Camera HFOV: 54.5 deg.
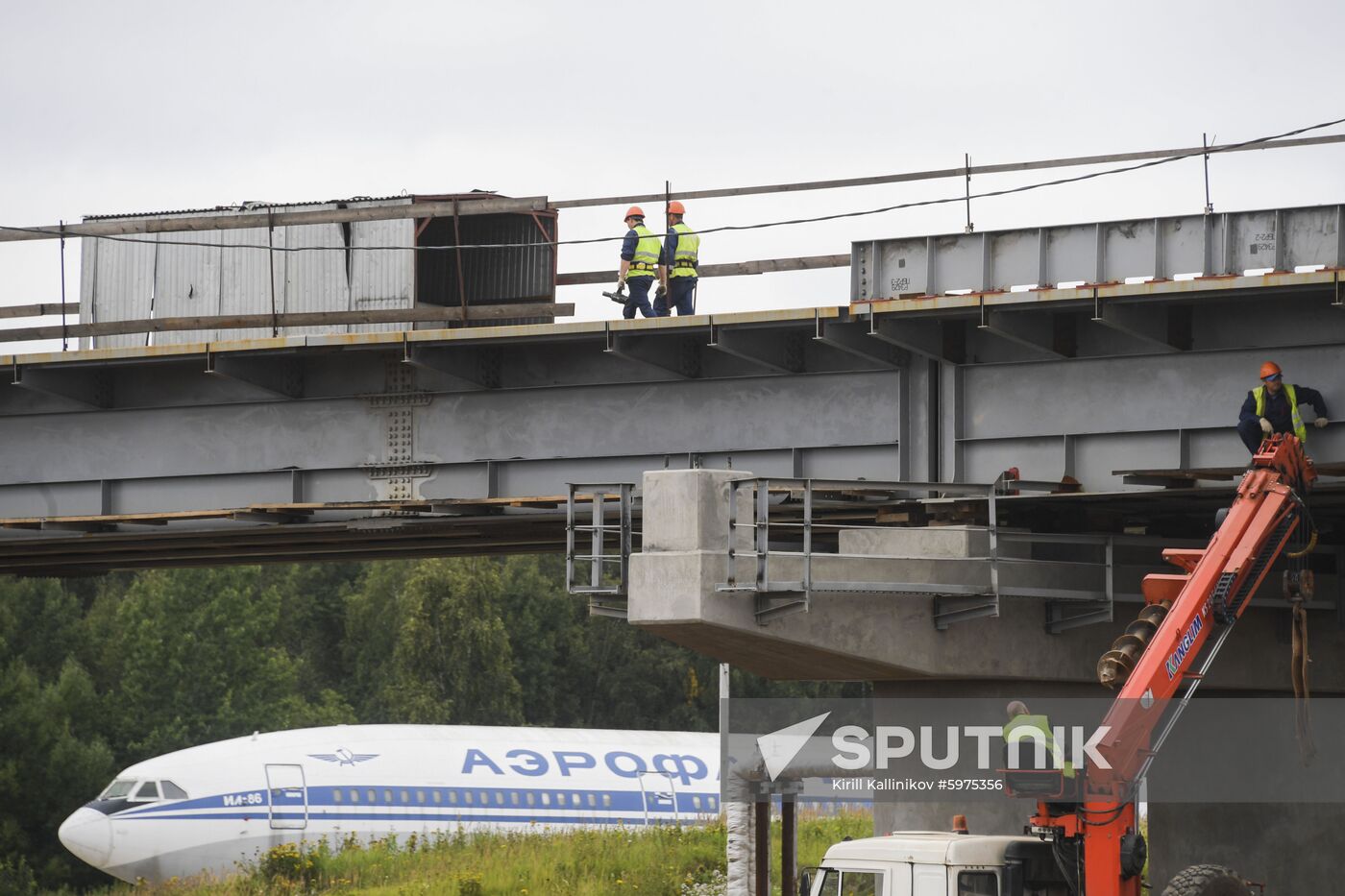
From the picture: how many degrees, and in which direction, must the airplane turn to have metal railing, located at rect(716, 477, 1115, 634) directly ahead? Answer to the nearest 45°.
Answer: approximately 90° to its left

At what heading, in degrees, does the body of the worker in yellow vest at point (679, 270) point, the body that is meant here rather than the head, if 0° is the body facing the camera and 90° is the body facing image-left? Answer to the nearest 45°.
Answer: approximately 135°

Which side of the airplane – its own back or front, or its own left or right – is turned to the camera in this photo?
left

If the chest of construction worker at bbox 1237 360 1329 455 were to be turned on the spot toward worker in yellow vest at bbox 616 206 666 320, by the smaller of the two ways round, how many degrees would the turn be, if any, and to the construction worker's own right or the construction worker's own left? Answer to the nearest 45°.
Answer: approximately 90° to the construction worker's own right

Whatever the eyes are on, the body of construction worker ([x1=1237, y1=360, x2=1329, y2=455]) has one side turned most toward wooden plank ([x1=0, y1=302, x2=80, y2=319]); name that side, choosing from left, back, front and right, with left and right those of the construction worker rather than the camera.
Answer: right

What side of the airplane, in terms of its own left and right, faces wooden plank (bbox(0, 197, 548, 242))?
left

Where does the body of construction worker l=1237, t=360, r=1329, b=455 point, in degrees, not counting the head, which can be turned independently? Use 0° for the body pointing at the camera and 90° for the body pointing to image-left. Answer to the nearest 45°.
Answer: approximately 0°

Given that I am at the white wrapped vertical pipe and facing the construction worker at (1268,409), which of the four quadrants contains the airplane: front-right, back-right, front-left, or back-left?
back-left
